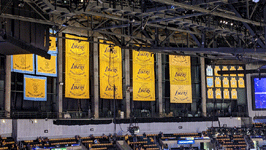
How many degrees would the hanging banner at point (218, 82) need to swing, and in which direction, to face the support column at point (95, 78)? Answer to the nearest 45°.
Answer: approximately 45° to its right

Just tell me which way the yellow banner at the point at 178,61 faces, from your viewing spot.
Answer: facing the viewer

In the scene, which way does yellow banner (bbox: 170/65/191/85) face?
toward the camera

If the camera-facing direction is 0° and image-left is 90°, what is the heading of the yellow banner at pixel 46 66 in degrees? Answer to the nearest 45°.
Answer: approximately 0°

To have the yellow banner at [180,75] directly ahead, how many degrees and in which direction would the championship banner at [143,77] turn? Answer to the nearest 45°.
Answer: approximately 135° to its left

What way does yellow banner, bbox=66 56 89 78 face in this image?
toward the camera

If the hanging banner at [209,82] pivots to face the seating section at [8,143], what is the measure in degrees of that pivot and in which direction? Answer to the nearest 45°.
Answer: approximately 45° to its right

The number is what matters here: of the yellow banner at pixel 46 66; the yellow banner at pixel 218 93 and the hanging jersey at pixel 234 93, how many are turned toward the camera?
3

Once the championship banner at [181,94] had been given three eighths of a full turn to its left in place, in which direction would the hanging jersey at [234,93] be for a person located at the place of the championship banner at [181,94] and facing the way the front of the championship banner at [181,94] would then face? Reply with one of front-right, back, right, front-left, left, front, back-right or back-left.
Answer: front

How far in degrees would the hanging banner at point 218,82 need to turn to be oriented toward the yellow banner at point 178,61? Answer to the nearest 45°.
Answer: approximately 45° to its right
